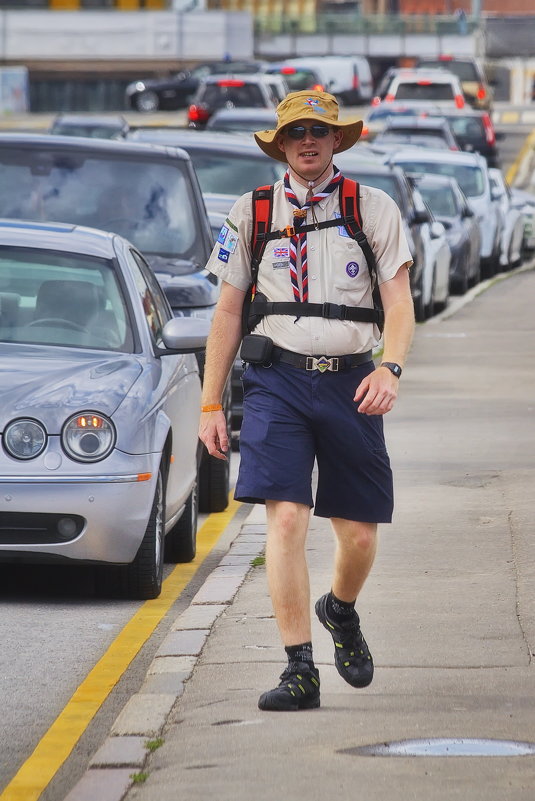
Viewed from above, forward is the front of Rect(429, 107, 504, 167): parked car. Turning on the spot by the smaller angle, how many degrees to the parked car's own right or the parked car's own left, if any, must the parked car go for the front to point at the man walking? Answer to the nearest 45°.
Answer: approximately 180°

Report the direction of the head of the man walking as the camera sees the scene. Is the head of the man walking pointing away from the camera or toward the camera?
toward the camera

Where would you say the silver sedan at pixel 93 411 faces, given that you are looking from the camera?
facing the viewer

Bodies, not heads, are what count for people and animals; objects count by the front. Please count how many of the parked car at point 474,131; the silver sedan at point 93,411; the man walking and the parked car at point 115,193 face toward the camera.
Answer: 3

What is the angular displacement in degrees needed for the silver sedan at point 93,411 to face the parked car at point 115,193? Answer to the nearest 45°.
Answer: approximately 180°

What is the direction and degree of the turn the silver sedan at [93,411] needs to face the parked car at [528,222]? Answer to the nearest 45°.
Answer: approximately 180°

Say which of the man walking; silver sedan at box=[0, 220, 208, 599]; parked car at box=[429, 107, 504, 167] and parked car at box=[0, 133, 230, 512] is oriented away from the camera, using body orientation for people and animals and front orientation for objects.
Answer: parked car at box=[429, 107, 504, 167]

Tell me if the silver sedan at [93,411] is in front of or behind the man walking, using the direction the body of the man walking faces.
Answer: behind

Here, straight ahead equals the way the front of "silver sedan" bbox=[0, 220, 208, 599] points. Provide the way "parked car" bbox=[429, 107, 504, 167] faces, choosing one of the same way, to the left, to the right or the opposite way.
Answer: the opposite way

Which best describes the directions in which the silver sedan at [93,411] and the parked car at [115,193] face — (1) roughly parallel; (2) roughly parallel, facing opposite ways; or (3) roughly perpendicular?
roughly parallel

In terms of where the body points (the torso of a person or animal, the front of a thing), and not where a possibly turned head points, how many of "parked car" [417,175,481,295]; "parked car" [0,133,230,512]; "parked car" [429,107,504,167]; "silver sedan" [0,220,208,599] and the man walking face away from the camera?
1

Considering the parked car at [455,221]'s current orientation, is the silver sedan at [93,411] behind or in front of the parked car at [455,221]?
in front

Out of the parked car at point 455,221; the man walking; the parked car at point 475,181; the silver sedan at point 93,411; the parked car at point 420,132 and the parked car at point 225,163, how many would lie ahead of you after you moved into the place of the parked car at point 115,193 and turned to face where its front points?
2

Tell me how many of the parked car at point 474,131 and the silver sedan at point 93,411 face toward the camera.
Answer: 1

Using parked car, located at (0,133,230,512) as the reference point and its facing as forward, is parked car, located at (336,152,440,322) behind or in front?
behind

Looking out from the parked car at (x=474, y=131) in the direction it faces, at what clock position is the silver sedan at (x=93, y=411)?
The silver sedan is roughly at 6 o'clock from the parked car.

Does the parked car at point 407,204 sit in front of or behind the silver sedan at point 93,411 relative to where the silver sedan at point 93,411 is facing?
behind

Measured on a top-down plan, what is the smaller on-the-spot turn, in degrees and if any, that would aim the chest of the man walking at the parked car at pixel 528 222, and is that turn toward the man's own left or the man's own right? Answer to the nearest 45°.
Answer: approximately 180°

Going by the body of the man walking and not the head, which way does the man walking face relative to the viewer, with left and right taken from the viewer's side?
facing the viewer

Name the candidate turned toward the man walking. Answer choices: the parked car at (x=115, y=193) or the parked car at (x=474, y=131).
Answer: the parked car at (x=115, y=193)

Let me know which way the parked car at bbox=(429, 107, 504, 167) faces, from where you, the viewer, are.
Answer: facing away from the viewer

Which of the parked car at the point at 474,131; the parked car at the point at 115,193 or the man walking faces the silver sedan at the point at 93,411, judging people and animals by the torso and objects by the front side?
the parked car at the point at 115,193
